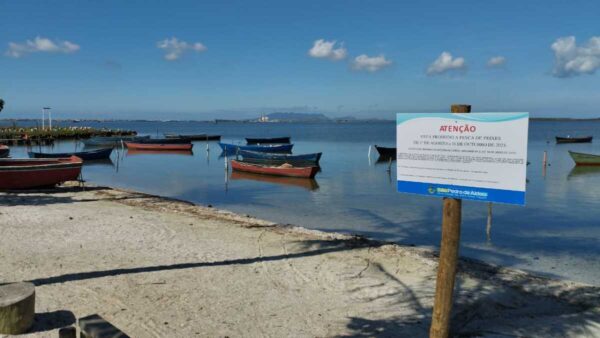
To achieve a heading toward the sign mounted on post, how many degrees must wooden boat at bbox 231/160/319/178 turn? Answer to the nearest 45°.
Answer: approximately 90° to its left

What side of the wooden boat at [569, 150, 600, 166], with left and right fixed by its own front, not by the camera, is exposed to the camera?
left

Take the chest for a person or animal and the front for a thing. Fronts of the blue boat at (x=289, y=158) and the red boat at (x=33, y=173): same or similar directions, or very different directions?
same or similar directions

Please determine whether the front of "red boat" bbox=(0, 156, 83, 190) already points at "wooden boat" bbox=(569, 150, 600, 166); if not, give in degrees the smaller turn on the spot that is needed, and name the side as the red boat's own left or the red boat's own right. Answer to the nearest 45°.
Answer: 0° — it already faces it

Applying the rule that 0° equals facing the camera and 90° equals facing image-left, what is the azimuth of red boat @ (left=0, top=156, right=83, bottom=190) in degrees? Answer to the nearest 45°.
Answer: approximately 270°

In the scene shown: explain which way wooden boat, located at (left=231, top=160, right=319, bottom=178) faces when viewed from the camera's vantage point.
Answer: facing to the left of the viewer
